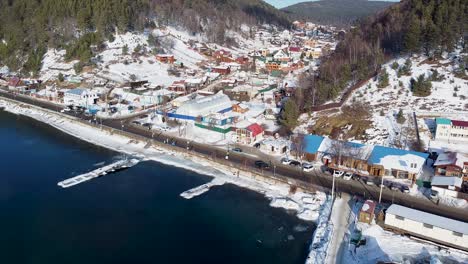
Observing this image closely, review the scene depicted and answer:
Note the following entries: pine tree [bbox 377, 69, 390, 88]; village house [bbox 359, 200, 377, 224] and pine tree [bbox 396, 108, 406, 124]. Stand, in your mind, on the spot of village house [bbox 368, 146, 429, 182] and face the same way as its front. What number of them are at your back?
2

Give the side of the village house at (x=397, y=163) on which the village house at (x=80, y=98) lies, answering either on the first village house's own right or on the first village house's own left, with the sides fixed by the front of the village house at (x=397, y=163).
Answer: on the first village house's own right

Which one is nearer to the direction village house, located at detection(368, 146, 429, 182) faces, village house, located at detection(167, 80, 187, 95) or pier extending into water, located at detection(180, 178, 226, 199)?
the pier extending into water

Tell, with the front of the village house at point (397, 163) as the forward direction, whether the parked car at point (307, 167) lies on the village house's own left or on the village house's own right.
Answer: on the village house's own right

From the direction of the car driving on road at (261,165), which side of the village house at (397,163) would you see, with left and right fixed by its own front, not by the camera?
right

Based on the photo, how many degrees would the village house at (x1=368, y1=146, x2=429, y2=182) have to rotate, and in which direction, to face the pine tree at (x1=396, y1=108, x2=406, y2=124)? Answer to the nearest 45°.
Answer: approximately 180°

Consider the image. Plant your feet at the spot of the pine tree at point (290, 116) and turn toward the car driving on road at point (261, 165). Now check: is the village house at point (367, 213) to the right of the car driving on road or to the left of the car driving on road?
left

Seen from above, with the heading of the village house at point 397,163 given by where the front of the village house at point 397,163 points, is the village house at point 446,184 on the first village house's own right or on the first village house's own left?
on the first village house's own left

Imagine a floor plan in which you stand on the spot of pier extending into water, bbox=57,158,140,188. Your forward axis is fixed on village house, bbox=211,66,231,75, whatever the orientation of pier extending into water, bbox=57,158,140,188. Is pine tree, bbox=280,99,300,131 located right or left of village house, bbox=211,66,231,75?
right

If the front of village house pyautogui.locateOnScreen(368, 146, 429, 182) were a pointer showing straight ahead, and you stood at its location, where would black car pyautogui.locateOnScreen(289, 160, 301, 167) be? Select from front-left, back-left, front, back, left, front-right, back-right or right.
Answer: right

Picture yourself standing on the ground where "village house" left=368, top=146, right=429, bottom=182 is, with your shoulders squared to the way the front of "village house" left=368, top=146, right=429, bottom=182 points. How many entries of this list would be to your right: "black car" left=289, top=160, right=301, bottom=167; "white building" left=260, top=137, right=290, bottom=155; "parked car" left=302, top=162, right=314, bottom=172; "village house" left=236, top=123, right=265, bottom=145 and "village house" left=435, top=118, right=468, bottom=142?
4

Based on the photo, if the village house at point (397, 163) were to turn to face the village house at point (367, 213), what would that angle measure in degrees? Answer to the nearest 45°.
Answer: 0° — it already faces it

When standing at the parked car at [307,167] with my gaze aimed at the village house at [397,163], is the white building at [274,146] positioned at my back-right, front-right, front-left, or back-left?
back-left

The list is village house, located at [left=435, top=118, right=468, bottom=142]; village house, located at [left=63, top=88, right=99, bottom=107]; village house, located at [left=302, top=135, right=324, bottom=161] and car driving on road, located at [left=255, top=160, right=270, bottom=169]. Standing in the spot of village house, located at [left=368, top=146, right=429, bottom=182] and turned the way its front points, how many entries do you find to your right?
3

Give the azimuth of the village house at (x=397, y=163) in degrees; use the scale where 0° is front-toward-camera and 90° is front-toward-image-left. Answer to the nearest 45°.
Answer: approximately 0°

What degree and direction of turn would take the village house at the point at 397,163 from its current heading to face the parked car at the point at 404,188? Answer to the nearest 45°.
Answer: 0° — it already faces it

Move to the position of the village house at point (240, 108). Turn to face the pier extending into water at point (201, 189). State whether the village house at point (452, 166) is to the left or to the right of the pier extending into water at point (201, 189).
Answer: left

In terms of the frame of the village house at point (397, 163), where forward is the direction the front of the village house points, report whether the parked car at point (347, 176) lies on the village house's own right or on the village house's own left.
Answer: on the village house's own right
